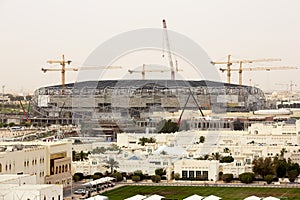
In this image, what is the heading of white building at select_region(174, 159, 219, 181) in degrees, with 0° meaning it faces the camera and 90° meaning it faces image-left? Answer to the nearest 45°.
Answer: approximately 0°

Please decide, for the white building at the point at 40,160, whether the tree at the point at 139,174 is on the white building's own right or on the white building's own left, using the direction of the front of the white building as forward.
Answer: on the white building's own left

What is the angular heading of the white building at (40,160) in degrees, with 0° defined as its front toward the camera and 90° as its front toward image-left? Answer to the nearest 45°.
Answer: approximately 315°

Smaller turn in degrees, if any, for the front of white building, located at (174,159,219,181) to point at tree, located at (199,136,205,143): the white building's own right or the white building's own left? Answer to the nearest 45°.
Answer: approximately 180°

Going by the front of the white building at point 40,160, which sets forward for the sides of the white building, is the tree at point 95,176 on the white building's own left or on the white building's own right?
on the white building's own left

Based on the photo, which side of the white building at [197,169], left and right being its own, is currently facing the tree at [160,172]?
right

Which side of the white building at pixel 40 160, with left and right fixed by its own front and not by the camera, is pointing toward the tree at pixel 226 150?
left
